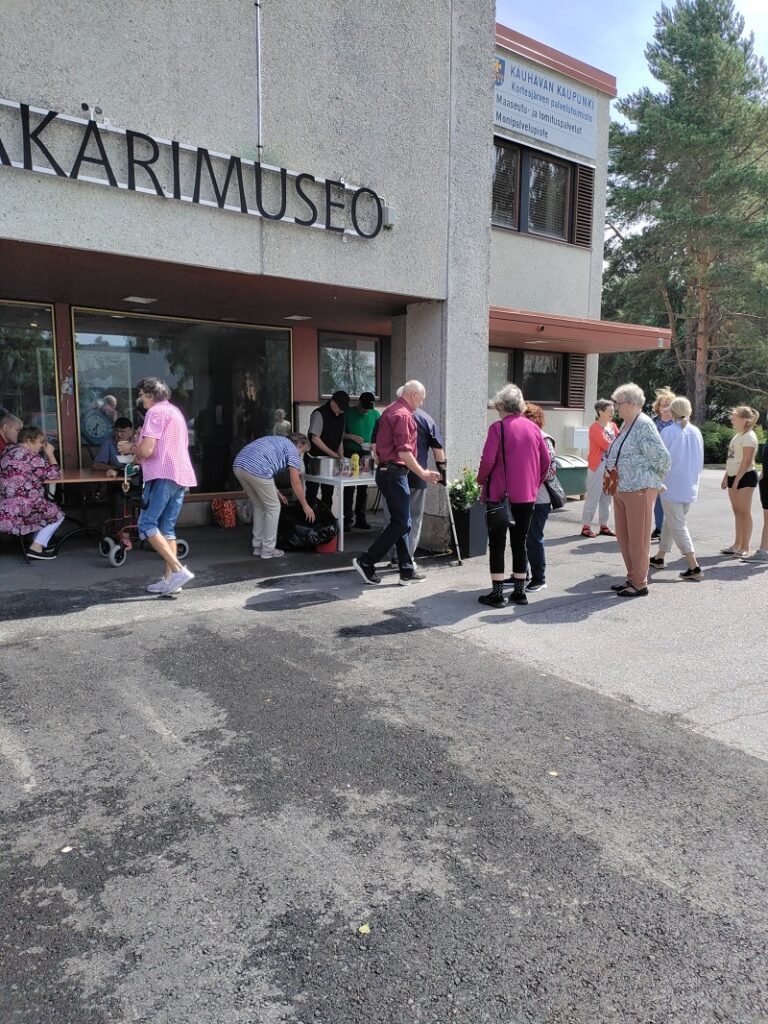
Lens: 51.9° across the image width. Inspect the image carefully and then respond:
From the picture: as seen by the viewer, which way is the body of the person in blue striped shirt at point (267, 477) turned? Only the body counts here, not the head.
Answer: to the viewer's right

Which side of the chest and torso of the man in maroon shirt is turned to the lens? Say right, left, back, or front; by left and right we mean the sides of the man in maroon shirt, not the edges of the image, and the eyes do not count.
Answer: right

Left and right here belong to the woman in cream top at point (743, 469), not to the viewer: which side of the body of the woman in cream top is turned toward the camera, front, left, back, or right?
left

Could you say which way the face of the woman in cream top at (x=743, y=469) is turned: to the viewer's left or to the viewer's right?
to the viewer's left

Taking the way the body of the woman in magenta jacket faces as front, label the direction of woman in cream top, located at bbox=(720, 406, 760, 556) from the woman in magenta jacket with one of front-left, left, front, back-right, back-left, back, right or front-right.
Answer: front-right

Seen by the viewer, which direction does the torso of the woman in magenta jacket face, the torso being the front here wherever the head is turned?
away from the camera

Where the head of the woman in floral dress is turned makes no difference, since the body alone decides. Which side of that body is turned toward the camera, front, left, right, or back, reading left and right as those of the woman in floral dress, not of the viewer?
right

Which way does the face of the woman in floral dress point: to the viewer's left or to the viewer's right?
to the viewer's right

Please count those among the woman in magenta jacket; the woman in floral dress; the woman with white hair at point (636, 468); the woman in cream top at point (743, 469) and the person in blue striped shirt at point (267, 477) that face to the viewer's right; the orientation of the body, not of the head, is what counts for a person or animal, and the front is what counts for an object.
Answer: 2

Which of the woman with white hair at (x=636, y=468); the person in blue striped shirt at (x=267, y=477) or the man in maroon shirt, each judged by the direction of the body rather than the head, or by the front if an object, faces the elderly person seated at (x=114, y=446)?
the woman with white hair

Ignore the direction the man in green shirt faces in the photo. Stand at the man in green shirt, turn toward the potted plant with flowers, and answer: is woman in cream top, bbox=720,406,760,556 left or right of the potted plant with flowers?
left

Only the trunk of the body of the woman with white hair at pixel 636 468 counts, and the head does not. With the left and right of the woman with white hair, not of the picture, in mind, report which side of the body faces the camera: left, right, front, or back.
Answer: left

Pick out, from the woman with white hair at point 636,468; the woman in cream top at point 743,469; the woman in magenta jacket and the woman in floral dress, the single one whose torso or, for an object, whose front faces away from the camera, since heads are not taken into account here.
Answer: the woman in magenta jacket

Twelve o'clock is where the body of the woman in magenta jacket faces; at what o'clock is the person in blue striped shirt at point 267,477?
The person in blue striped shirt is roughly at 10 o'clock from the woman in magenta jacket.
